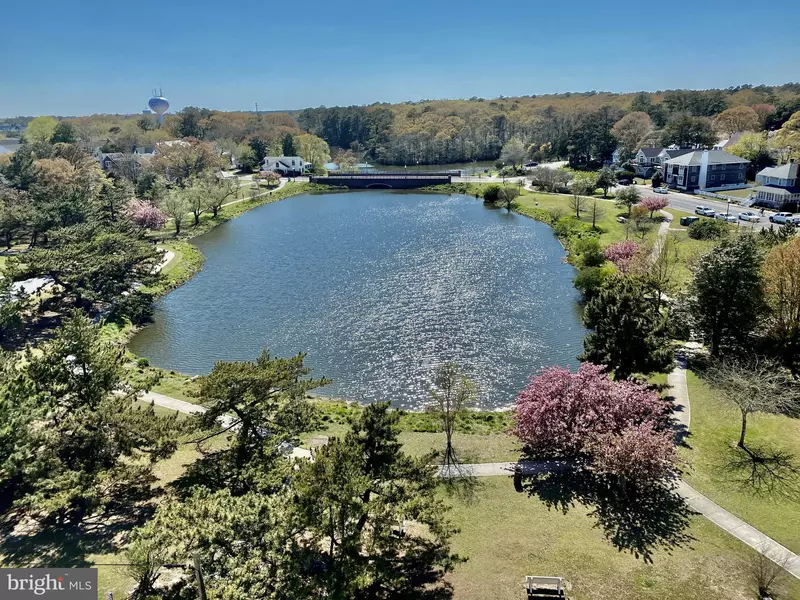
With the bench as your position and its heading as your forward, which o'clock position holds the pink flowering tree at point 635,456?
The pink flowering tree is roughly at 1 o'clock from the bench.

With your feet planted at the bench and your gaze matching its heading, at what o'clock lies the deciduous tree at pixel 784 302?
The deciduous tree is roughly at 1 o'clock from the bench.

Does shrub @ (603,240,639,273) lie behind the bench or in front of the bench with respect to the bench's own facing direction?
in front

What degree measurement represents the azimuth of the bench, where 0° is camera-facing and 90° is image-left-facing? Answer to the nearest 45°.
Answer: approximately 180°

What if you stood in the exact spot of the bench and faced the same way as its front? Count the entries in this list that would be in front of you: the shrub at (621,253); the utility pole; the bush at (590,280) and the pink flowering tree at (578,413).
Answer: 3

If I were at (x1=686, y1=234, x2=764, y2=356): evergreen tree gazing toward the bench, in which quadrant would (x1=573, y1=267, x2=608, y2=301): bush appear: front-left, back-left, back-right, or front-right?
back-right

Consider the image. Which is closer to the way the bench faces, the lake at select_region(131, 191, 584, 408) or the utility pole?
the lake

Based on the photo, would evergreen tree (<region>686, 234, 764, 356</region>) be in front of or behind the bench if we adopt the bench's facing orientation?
in front

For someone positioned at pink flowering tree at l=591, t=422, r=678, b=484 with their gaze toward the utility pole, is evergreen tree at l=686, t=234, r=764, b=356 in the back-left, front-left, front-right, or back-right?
back-right

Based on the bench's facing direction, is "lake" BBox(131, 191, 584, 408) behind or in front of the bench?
in front

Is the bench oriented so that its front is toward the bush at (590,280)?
yes

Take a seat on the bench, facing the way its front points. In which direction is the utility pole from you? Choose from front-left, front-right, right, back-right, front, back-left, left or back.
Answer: back-left
